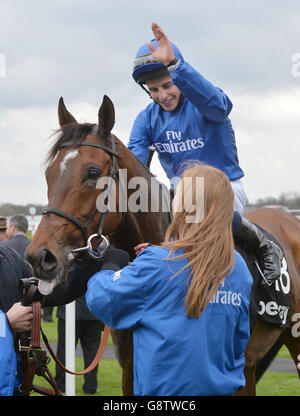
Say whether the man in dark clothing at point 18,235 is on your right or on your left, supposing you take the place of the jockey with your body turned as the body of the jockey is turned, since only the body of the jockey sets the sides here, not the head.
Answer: on your right

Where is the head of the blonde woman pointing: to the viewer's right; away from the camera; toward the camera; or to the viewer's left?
away from the camera

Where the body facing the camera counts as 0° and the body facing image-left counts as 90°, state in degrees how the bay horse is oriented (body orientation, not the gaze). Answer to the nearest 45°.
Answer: approximately 45°

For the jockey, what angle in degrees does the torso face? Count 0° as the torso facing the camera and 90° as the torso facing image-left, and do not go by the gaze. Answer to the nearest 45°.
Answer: approximately 45°

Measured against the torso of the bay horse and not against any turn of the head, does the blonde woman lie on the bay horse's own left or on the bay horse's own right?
on the bay horse's own left

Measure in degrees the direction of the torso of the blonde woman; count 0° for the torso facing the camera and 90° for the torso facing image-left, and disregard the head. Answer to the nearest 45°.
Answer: approximately 135°

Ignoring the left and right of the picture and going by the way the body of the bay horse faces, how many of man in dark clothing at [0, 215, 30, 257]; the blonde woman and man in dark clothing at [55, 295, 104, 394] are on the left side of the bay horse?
1
